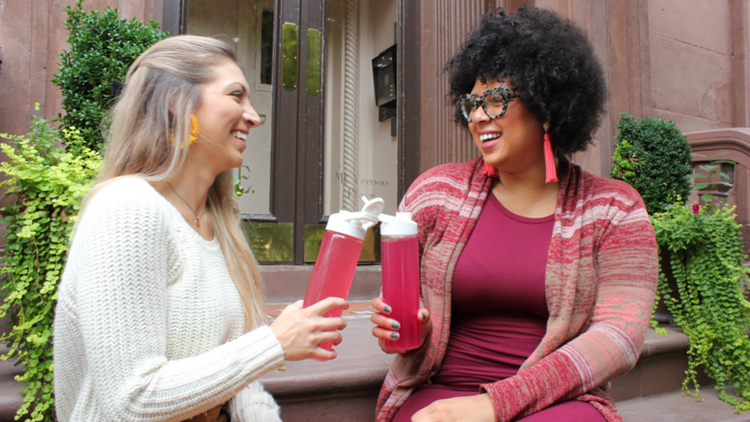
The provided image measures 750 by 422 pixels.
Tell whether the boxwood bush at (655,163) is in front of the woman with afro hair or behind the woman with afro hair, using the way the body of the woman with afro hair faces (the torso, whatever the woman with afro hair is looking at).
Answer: behind

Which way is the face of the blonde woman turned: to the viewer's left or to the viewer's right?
to the viewer's right

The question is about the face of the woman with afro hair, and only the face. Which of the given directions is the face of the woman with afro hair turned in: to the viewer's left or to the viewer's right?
to the viewer's left

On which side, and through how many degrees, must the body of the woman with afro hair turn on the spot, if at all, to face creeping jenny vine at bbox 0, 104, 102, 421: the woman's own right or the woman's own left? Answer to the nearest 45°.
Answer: approximately 45° to the woman's own right

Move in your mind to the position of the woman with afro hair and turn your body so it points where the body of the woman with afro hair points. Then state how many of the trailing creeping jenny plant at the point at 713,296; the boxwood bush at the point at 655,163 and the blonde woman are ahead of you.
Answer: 1

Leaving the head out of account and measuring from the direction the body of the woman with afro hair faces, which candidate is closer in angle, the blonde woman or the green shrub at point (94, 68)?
the blonde woman

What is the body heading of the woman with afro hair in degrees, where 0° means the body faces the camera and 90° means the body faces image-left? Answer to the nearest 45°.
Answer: approximately 45°

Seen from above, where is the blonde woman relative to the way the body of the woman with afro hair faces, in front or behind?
in front

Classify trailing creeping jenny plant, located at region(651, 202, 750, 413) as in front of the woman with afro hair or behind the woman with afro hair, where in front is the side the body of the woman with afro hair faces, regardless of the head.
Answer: behind

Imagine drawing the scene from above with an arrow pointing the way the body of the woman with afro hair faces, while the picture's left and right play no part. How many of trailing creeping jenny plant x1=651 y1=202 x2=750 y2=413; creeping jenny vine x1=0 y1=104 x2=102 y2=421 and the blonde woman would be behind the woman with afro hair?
1

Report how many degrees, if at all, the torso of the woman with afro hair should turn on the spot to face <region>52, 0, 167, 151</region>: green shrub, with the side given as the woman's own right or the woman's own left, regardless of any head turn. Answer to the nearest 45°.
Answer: approximately 45° to the woman's own right
